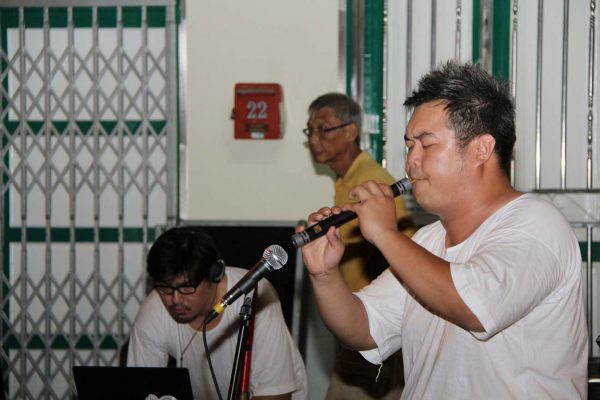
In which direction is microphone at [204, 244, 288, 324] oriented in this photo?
to the viewer's right

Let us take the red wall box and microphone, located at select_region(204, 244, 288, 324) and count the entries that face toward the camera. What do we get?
1

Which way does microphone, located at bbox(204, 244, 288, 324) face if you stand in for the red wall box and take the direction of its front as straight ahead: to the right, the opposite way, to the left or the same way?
to the left

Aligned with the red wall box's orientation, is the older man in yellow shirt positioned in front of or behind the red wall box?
in front

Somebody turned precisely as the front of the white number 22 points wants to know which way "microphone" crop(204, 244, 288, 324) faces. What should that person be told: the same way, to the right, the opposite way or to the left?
to the left

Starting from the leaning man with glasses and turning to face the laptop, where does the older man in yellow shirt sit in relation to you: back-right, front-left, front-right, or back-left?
back-left

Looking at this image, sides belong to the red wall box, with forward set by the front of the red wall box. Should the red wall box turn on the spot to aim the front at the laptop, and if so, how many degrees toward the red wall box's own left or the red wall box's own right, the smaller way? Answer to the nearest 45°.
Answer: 0° — it already faces it

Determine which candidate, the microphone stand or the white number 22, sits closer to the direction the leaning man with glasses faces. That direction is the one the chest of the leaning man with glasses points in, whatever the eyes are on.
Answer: the microphone stand

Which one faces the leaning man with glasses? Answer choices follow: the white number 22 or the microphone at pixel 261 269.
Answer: the white number 22

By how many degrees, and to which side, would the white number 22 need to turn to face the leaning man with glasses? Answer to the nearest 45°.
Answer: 0° — it already faces them

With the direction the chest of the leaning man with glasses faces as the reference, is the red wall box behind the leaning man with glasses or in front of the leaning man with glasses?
behind

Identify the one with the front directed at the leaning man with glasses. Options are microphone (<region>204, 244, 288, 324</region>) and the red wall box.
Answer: the red wall box
